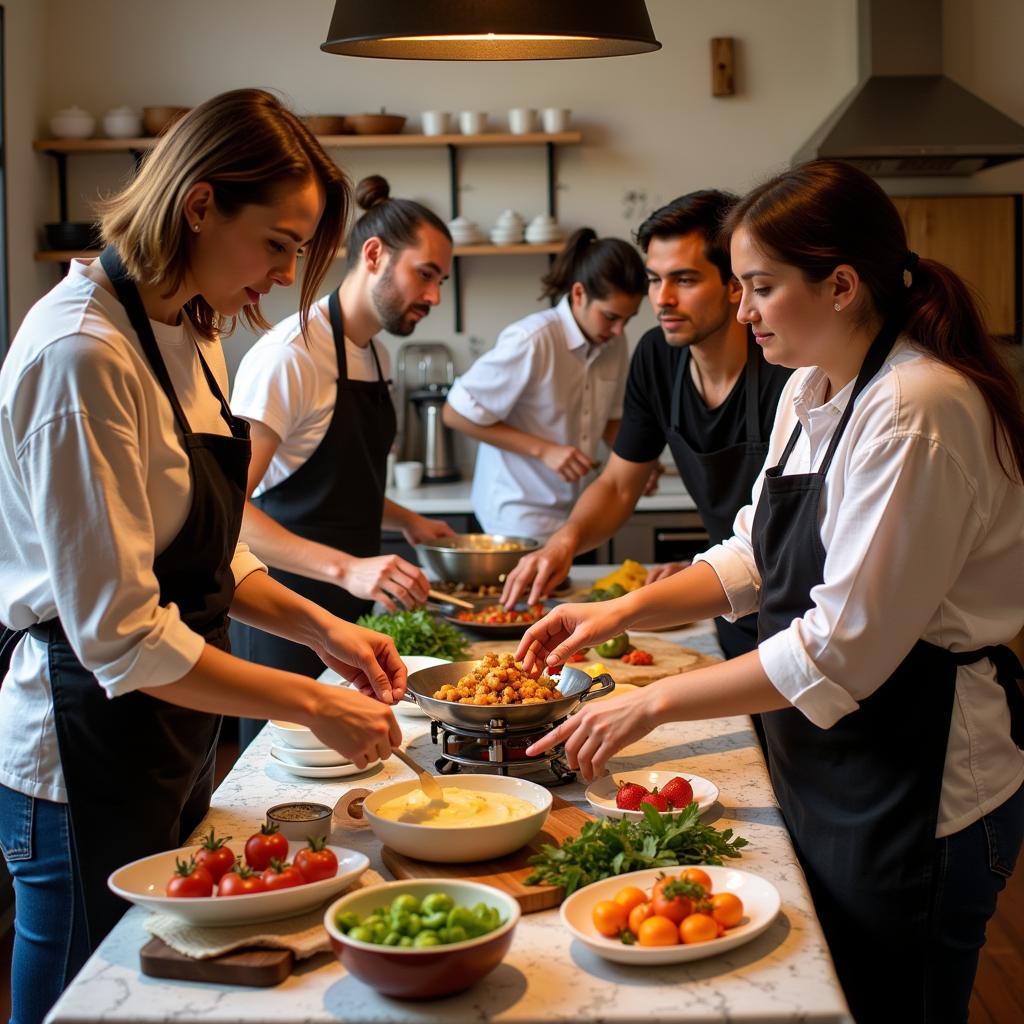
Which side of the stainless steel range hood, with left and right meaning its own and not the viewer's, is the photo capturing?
front

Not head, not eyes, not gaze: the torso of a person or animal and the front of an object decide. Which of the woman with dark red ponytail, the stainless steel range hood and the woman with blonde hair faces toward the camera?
the stainless steel range hood

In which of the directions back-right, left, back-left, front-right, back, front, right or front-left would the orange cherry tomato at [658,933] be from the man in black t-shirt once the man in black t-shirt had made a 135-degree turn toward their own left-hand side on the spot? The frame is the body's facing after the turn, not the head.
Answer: right

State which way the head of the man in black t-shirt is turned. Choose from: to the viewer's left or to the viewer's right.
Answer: to the viewer's left

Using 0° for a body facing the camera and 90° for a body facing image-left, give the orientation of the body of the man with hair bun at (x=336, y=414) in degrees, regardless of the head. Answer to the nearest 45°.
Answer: approximately 315°

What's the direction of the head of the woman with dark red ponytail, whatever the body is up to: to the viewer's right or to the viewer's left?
to the viewer's left

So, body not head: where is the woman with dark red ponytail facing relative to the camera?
to the viewer's left

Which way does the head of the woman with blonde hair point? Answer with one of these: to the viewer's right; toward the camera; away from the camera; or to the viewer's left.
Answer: to the viewer's right

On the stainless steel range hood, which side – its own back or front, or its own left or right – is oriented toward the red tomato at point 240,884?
front

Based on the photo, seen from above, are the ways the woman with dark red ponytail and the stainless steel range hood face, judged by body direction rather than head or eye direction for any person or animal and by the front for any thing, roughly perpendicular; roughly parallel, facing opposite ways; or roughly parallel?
roughly perpendicular

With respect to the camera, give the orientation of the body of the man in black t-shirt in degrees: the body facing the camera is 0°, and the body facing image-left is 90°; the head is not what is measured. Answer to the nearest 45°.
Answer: approximately 45°

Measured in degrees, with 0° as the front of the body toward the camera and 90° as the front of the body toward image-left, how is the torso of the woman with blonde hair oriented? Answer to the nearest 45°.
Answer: approximately 270°

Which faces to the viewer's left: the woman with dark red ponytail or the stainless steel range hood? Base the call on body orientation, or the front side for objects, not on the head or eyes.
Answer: the woman with dark red ponytail
